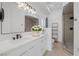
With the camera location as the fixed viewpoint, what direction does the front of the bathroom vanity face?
facing the viewer and to the right of the viewer
